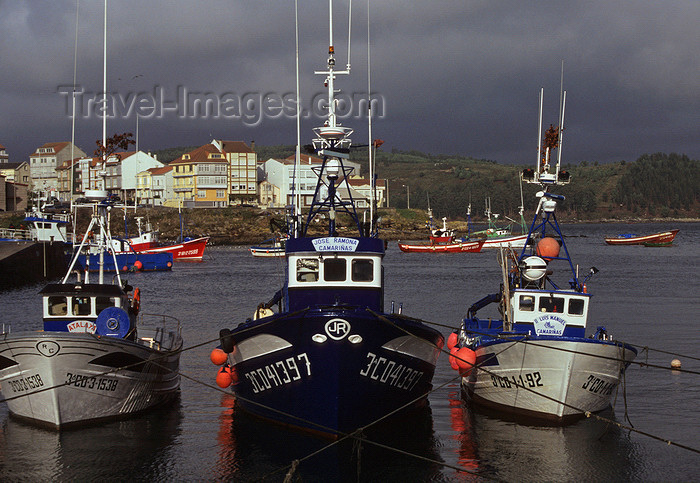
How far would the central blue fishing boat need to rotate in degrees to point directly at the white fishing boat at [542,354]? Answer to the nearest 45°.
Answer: approximately 90° to its left

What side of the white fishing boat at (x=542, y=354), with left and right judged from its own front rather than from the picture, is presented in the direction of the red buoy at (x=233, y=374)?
right

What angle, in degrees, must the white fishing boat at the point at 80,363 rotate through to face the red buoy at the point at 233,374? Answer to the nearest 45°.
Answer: approximately 135° to its left

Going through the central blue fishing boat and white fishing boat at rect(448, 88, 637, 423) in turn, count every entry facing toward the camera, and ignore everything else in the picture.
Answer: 2

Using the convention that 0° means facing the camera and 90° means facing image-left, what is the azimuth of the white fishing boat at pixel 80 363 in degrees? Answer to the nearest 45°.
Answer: approximately 45°

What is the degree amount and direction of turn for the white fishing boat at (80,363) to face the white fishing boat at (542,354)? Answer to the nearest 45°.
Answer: approximately 135° to its left

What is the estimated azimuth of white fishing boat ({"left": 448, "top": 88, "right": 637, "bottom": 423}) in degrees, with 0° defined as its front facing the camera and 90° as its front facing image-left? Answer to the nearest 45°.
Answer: approximately 0°

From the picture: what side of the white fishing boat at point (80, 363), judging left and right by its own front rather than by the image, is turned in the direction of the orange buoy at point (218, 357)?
left

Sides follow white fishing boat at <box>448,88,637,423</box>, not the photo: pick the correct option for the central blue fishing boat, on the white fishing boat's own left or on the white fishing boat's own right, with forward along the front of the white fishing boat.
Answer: on the white fishing boat's own right

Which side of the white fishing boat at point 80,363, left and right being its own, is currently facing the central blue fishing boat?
left
